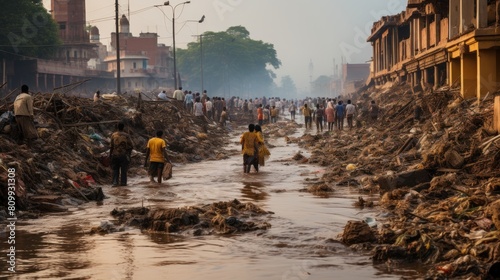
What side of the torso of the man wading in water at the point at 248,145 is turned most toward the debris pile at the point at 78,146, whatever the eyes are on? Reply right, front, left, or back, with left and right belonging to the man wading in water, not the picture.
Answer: left

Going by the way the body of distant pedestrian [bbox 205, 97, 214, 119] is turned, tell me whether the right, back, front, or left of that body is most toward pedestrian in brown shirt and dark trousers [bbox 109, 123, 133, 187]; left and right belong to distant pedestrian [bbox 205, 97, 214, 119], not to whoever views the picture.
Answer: back

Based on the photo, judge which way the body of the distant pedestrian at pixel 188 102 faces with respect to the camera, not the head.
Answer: away from the camera

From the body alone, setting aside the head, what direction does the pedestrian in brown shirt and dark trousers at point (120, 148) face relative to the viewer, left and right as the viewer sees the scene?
facing away from the viewer

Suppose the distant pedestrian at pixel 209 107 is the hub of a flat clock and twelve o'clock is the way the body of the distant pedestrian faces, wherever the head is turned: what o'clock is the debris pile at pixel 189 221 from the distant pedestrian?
The debris pile is roughly at 6 o'clock from the distant pedestrian.

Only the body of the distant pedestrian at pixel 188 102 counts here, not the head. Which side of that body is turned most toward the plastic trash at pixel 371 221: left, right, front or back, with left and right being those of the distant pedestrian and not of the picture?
back

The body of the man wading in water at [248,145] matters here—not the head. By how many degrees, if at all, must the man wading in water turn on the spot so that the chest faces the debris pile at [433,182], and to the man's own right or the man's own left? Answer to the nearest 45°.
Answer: approximately 135° to the man's own right

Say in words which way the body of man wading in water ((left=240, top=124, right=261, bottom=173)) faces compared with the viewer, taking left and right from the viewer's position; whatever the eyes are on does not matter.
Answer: facing away from the viewer

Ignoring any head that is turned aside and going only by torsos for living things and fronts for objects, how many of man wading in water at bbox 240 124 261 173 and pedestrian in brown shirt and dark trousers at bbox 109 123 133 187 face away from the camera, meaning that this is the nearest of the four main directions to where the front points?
2

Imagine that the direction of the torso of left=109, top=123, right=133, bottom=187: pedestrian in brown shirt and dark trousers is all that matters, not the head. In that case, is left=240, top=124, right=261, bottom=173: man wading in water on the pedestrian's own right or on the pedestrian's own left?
on the pedestrian's own right

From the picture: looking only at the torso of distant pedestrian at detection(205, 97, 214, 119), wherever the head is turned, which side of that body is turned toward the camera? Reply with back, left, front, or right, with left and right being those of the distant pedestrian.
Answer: back

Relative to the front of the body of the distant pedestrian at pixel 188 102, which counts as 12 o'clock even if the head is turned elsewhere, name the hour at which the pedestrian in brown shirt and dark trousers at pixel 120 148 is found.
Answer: the pedestrian in brown shirt and dark trousers at pixel 120 148 is roughly at 6 o'clock from the distant pedestrian at pixel 188 102.
